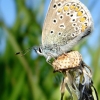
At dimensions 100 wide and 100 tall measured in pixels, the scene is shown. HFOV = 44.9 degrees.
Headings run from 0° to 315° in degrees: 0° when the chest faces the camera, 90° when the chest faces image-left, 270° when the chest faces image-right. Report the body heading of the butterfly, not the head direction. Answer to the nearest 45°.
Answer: approximately 90°
